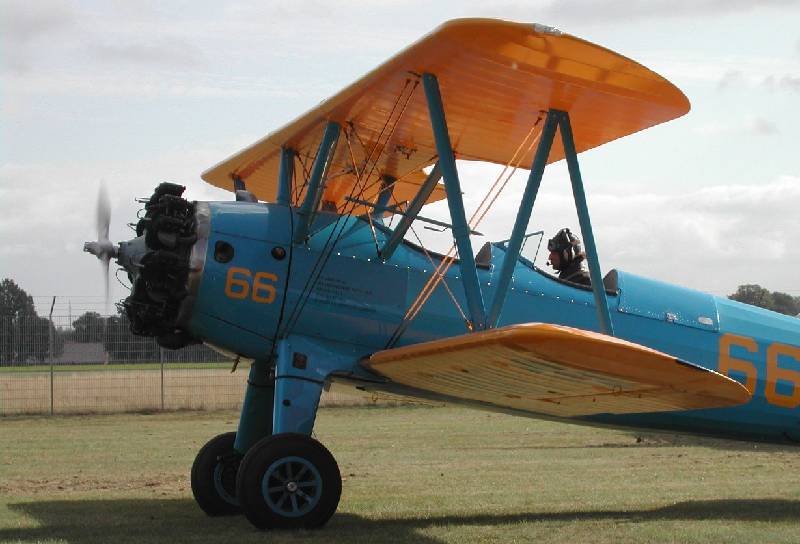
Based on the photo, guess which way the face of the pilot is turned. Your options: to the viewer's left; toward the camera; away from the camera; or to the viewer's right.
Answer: to the viewer's left

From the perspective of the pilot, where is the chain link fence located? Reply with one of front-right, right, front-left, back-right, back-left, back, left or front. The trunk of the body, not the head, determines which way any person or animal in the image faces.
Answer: front-right

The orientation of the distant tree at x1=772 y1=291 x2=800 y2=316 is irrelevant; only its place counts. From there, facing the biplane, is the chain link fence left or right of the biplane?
right

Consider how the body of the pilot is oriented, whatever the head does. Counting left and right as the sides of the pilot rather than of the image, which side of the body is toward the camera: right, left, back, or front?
left

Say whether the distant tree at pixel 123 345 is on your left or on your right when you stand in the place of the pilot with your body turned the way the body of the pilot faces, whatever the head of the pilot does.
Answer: on your right

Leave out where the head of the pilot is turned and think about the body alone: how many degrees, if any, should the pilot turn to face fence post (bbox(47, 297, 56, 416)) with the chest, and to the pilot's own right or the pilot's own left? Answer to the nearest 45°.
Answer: approximately 45° to the pilot's own right

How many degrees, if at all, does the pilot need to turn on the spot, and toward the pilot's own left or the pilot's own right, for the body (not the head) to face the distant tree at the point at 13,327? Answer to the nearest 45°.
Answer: approximately 45° to the pilot's own right
